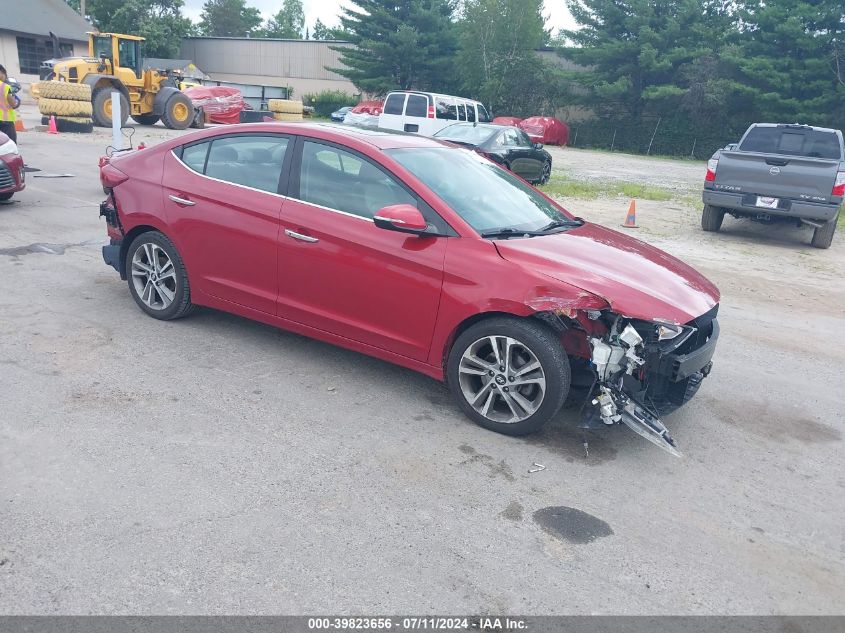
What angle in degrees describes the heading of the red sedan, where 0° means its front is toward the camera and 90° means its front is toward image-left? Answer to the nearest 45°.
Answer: approximately 315°

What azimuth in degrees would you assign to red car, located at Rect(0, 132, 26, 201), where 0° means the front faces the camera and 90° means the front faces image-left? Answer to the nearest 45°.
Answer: approximately 315°

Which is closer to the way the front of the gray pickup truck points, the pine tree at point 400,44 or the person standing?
the pine tree

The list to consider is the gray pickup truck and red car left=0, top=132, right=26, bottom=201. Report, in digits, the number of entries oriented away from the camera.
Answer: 1

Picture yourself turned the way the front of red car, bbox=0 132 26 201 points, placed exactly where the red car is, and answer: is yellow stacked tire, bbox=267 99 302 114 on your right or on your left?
on your left

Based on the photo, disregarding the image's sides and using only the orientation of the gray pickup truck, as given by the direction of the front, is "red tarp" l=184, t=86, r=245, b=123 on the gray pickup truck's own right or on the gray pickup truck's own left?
on the gray pickup truck's own left

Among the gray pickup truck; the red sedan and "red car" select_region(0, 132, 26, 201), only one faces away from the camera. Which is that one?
the gray pickup truck

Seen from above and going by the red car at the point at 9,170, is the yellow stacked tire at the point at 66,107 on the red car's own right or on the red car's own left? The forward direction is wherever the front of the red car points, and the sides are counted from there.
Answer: on the red car's own left

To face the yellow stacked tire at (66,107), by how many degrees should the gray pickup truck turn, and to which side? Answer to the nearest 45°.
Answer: approximately 90° to its left

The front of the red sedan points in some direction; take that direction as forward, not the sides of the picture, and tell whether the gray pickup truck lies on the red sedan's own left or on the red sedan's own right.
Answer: on the red sedan's own left

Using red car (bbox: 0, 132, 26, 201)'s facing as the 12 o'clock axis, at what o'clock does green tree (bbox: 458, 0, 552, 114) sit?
The green tree is roughly at 9 o'clock from the red car.

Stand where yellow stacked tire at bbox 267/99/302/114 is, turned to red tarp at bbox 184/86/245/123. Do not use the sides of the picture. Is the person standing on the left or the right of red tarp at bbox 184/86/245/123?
left

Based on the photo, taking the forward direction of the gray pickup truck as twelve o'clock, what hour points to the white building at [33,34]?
The white building is roughly at 10 o'clock from the gray pickup truck.

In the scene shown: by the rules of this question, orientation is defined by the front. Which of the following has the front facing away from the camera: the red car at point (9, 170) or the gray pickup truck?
the gray pickup truck

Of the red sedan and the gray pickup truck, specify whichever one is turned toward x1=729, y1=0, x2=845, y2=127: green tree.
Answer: the gray pickup truck

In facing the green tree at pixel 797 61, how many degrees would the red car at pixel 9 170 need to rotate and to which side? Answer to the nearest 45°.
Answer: approximately 45° to its left

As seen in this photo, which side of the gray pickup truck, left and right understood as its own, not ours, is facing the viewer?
back

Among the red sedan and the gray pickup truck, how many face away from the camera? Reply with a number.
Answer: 1

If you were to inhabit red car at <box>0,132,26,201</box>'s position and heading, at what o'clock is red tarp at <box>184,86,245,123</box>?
The red tarp is roughly at 8 o'clock from the red car.
